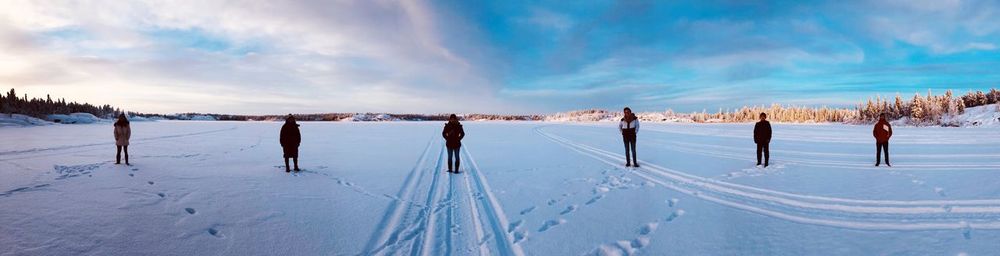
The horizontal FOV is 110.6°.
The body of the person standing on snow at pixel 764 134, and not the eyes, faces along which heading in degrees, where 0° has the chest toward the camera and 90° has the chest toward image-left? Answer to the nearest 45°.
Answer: approximately 0°

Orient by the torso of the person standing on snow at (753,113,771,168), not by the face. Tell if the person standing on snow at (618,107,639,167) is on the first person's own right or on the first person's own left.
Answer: on the first person's own right

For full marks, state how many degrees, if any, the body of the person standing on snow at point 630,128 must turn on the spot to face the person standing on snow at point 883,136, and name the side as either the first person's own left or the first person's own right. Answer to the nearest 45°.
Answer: approximately 90° to the first person's own left

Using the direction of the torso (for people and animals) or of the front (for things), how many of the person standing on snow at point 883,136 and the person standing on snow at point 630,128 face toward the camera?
2

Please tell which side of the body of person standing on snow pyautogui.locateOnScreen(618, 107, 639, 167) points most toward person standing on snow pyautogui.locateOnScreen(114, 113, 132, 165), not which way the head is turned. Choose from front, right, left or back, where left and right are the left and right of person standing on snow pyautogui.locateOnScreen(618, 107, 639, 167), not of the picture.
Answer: right

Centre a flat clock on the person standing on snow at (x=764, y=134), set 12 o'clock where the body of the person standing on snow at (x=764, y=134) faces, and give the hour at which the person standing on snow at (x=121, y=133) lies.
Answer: the person standing on snow at (x=121, y=133) is roughly at 2 o'clock from the person standing on snow at (x=764, y=134).

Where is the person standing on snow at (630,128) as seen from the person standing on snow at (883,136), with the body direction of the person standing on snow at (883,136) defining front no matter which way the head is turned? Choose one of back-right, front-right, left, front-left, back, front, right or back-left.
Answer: front-right

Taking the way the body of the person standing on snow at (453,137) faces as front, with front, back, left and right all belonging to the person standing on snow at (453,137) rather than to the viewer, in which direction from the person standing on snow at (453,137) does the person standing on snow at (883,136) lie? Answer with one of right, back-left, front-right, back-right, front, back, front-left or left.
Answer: left

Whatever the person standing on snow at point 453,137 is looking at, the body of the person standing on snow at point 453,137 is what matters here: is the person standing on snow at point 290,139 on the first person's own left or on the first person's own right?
on the first person's own right

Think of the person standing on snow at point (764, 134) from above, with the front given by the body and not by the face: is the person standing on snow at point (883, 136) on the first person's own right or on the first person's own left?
on the first person's own left
